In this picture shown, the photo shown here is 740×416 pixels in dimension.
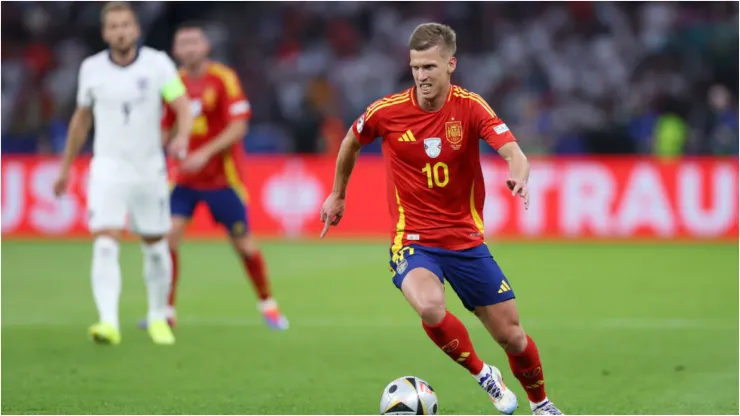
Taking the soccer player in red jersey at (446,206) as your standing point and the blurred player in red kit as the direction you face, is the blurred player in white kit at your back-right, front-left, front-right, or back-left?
front-left

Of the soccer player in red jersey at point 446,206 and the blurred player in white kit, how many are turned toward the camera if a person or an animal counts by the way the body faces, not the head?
2

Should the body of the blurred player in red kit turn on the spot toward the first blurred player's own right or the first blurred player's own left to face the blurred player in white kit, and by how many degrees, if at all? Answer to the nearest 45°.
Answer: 0° — they already face them

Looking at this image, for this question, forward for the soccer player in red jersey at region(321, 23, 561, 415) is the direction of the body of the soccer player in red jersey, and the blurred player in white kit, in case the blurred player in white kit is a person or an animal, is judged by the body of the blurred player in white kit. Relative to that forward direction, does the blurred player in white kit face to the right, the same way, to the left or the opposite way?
the same way

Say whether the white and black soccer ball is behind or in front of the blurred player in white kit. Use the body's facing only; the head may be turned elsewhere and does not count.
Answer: in front

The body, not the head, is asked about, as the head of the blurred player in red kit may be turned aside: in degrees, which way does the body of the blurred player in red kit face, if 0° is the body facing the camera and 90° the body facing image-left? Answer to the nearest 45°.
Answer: approximately 45°

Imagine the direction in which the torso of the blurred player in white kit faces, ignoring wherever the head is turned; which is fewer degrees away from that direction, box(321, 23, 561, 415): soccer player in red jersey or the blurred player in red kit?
the soccer player in red jersey

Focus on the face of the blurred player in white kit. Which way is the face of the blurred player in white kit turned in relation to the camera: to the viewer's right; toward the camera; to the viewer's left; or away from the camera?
toward the camera

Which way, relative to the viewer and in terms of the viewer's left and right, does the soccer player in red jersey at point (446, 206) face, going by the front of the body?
facing the viewer

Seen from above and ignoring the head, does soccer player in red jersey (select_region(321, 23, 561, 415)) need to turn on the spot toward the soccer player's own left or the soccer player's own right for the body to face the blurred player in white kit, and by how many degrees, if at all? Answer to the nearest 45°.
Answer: approximately 135° to the soccer player's own right

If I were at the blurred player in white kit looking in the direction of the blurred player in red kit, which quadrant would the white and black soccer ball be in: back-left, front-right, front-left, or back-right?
back-right

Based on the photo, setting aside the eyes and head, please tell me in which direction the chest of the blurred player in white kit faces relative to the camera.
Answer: toward the camera

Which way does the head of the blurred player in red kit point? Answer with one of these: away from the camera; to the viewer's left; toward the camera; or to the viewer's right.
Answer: toward the camera
